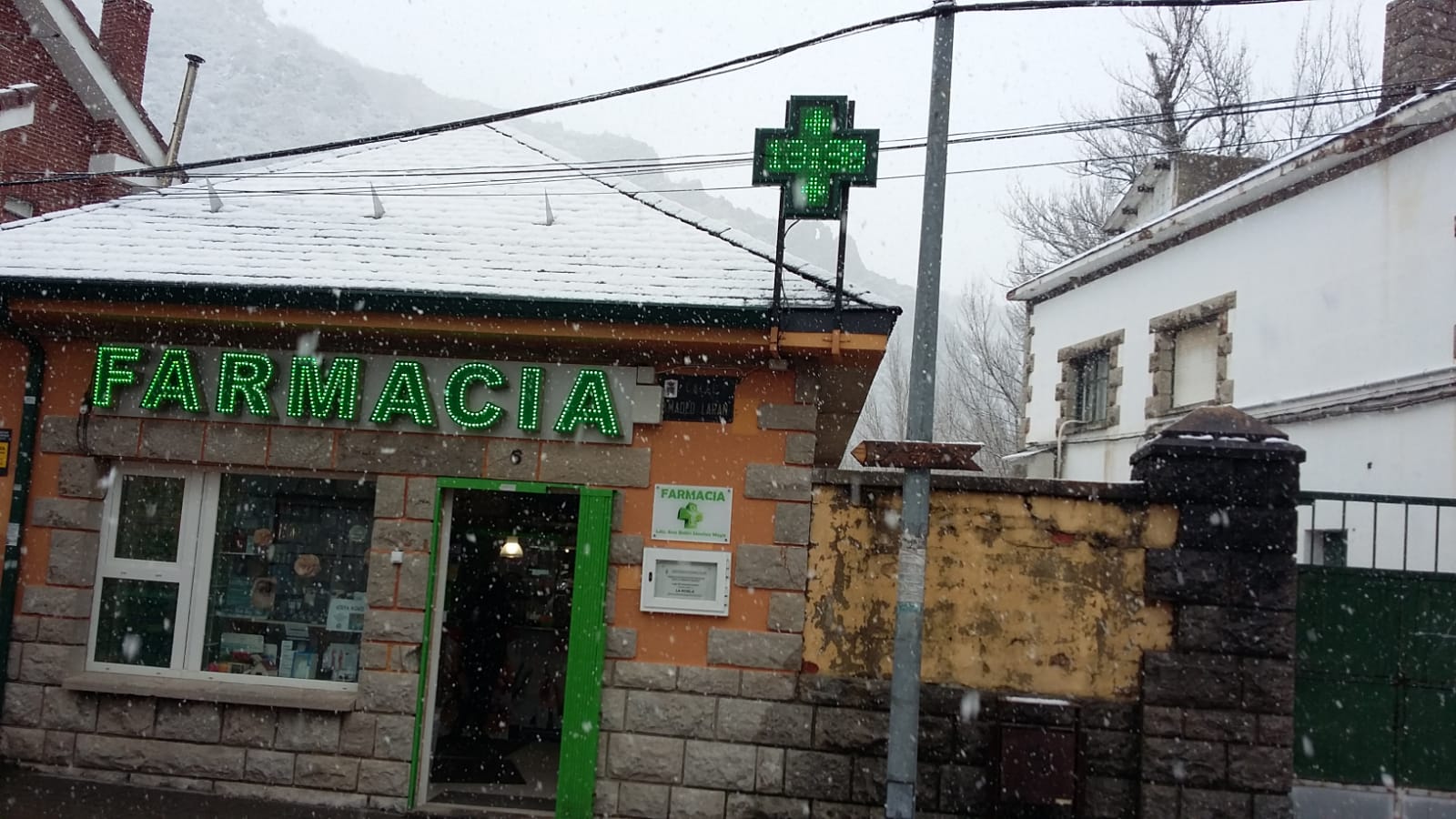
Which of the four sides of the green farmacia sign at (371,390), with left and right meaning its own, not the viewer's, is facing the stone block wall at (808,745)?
left

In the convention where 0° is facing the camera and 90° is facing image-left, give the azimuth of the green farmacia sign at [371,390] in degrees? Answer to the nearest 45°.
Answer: approximately 0°

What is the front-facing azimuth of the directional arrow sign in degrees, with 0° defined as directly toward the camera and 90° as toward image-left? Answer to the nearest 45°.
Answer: approximately 0°
